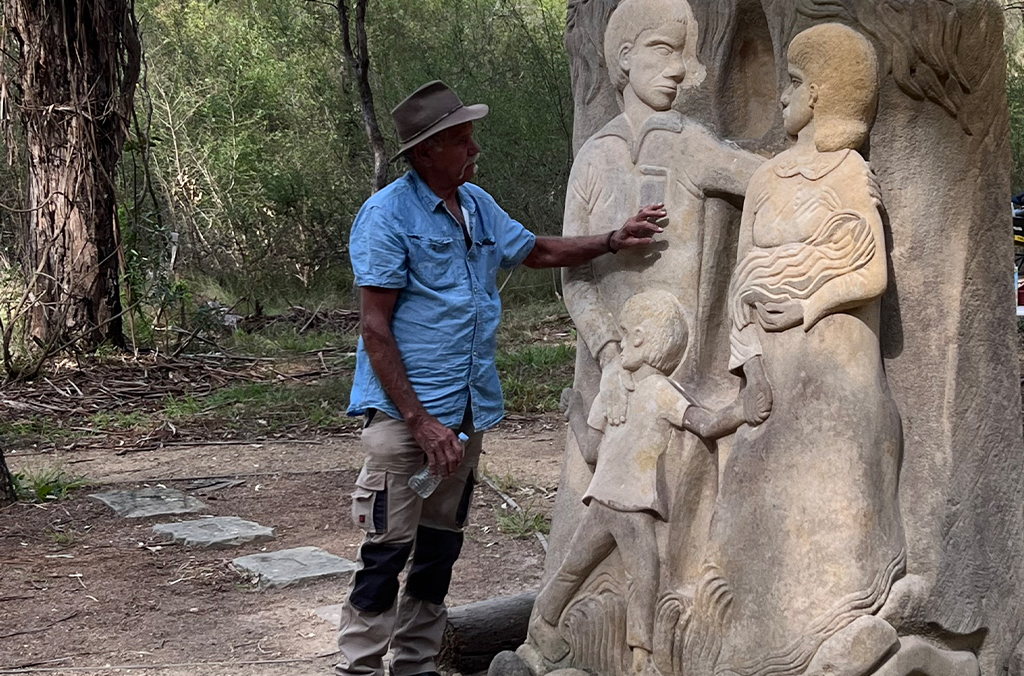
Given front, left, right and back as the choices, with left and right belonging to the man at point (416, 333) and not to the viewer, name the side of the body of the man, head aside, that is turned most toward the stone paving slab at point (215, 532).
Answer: back

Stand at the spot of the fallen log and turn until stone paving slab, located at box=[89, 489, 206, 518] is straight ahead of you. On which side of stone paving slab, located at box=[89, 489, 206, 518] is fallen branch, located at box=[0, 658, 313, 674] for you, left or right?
left

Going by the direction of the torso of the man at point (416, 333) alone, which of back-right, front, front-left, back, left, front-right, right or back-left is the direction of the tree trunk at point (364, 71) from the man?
back-left

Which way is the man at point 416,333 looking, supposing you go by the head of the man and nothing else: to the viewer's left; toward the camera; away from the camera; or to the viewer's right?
to the viewer's right

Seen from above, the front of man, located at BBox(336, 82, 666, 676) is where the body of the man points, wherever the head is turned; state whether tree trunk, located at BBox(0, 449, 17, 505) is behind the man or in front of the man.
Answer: behind

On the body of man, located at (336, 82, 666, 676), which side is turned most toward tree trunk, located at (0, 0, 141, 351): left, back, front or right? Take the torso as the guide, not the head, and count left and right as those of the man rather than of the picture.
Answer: back

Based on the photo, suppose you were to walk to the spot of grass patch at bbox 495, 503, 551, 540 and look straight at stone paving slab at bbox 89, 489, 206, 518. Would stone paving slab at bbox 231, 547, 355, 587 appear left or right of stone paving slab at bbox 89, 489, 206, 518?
left

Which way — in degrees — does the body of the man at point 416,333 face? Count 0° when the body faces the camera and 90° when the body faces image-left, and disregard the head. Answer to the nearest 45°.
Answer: approximately 315°

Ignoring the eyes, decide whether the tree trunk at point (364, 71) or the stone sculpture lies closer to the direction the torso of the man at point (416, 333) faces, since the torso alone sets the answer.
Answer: the stone sculpture
